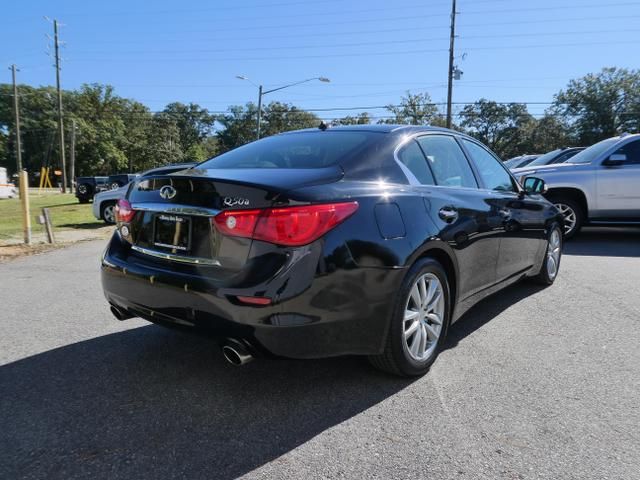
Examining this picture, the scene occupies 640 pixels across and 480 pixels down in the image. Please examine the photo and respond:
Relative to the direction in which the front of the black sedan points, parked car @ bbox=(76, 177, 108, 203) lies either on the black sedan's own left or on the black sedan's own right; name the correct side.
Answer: on the black sedan's own left

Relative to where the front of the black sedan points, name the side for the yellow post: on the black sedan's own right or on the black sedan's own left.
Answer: on the black sedan's own left

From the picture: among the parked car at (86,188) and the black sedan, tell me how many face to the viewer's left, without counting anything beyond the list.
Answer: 1

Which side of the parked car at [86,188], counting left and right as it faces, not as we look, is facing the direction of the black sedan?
left

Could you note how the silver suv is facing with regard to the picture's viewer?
facing to the left of the viewer

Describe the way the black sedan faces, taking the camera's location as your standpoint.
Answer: facing away from the viewer and to the right of the viewer

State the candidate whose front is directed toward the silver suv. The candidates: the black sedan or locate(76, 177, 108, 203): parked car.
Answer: the black sedan

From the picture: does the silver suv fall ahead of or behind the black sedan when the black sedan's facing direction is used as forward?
ahead

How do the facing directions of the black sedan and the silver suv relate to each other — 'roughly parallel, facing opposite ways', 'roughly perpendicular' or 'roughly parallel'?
roughly perpendicular

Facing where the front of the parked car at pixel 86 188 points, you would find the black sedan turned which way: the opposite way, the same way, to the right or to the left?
the opposite way
